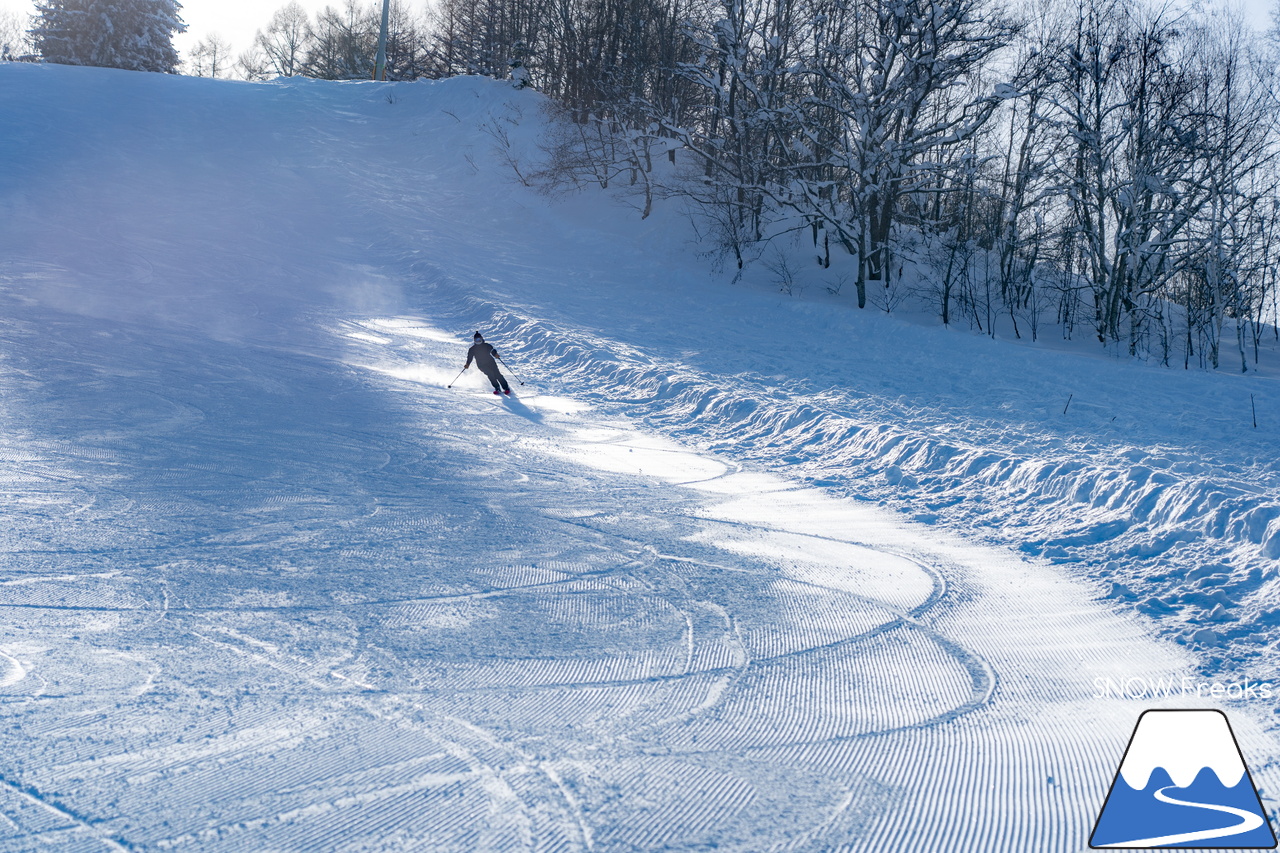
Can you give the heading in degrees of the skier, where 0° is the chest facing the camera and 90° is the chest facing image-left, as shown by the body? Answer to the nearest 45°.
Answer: approximately 0°

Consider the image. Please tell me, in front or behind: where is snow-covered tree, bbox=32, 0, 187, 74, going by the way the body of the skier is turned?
behind
